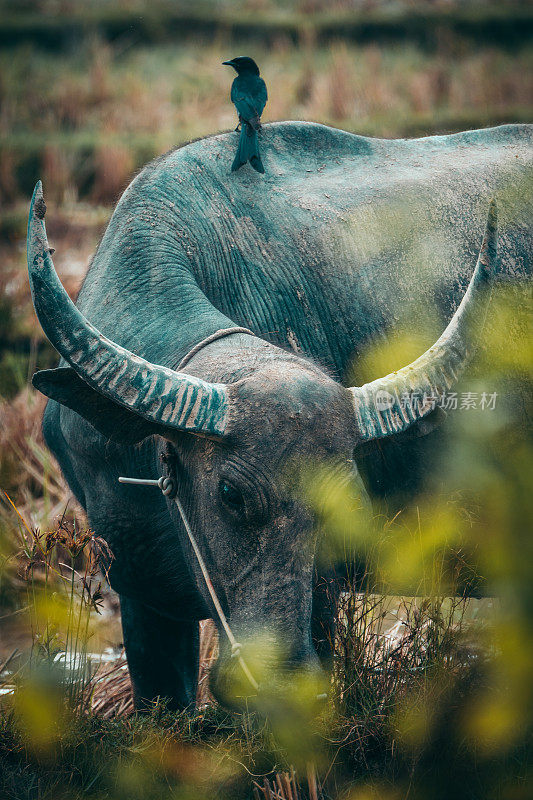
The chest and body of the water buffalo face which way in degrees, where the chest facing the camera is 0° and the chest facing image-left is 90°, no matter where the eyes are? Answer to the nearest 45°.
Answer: approximately 45°
